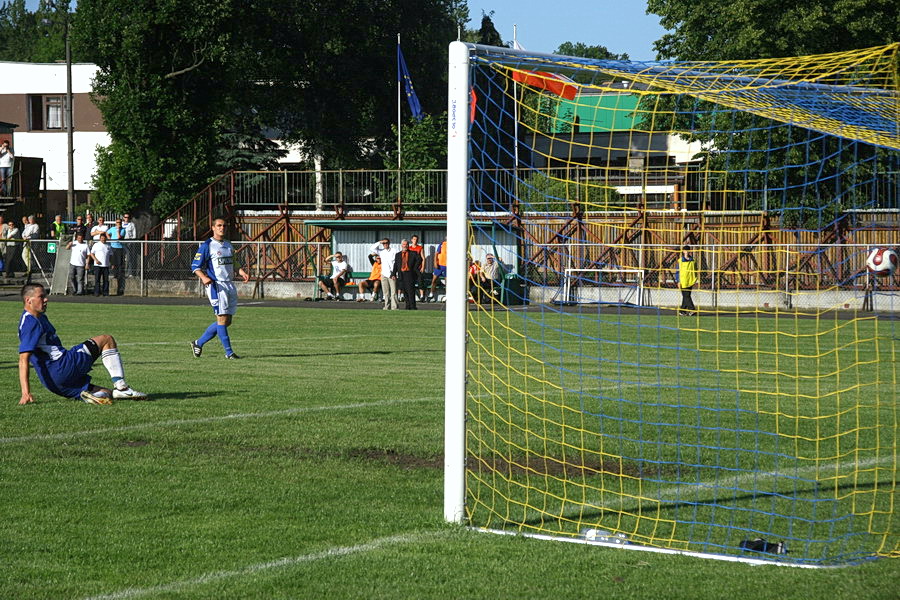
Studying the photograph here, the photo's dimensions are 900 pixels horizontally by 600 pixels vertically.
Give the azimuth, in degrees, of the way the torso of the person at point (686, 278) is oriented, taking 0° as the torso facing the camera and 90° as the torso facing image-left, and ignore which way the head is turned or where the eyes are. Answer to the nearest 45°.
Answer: approximately 0°

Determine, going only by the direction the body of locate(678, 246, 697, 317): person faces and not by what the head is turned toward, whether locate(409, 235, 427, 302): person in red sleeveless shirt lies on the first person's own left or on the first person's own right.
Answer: on the first person's own right

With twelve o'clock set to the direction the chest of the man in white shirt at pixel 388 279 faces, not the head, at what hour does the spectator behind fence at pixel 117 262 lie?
The spectator behind fence is roughly at 4 o'clock from the man in white shirt.

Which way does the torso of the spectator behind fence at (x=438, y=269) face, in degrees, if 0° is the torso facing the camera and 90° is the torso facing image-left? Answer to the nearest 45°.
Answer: approximately 45°

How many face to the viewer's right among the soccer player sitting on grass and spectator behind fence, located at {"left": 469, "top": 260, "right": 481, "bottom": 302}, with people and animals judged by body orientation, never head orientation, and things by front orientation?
1

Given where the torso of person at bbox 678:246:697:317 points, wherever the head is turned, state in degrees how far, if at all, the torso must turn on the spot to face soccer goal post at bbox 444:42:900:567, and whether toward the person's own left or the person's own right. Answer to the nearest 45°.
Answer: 0° — they already face it

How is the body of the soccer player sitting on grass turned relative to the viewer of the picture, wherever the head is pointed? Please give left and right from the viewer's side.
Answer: facing to the right of the viewer

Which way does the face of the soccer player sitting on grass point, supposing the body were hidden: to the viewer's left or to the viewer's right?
to the viewer's right
